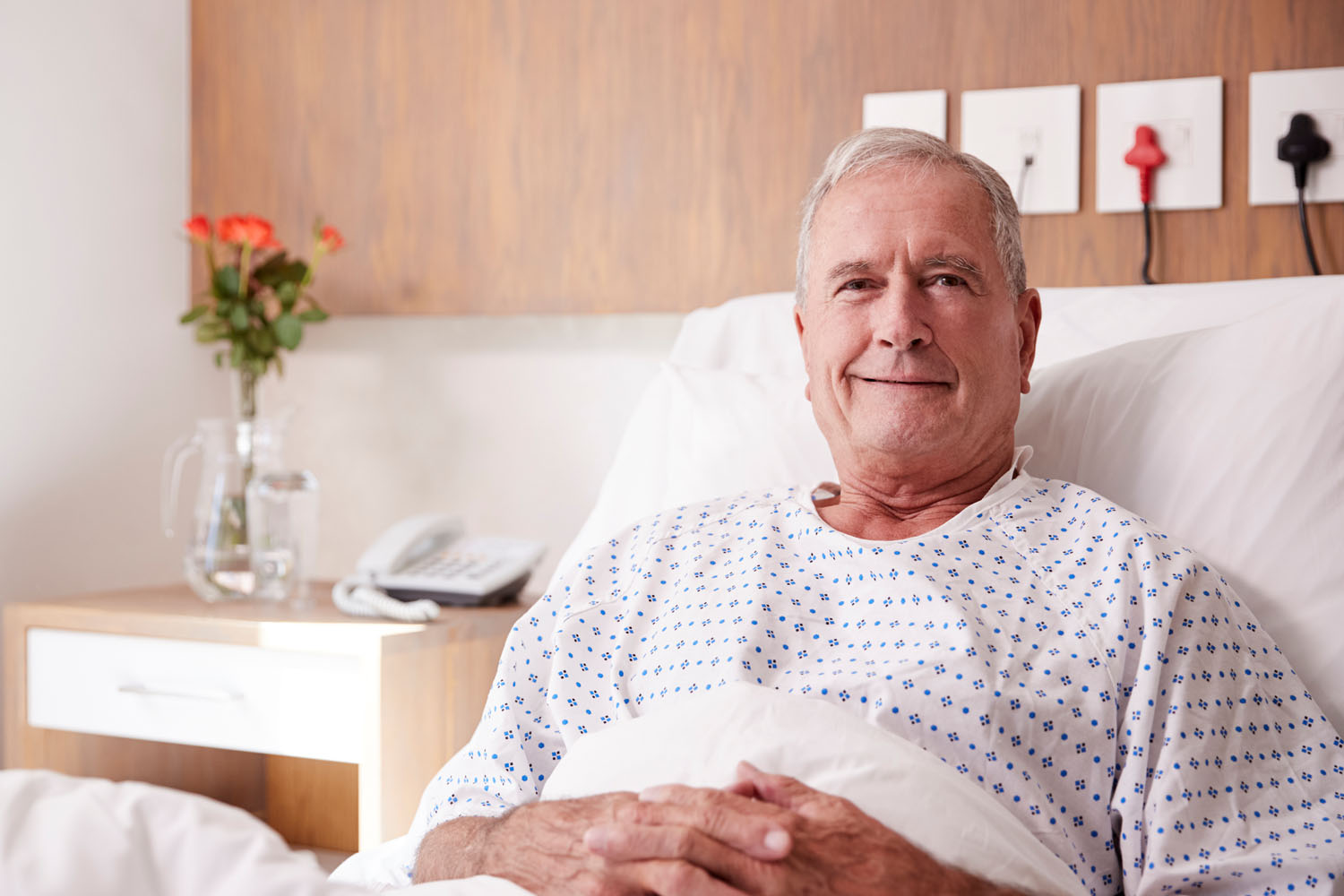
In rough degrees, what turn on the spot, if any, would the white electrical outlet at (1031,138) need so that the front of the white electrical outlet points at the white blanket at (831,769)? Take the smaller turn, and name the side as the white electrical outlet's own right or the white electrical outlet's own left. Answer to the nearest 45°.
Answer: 0° — it already faces it

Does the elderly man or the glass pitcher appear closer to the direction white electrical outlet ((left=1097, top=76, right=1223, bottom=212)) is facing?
the elderly man

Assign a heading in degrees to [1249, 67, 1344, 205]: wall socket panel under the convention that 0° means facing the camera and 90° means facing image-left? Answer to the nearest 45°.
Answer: approximately 0°

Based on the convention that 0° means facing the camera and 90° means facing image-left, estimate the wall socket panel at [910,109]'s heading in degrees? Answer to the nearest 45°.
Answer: approximately 0°

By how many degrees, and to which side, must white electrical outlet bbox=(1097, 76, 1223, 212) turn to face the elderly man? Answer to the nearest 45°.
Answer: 0° — it already faces them
